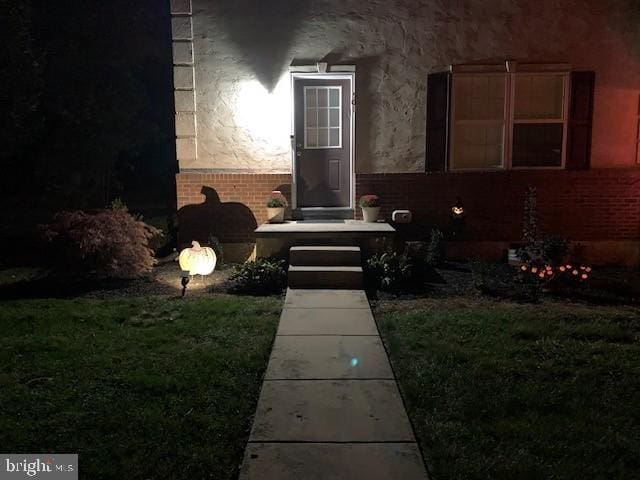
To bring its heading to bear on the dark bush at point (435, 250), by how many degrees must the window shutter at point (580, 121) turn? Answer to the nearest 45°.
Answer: approximately 45° to its right

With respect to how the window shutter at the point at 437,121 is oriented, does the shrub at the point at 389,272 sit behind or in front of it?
in front

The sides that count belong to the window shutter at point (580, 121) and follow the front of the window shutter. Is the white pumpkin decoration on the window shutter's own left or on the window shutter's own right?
on the window shutter's own right

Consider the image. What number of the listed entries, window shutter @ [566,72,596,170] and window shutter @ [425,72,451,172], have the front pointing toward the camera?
2

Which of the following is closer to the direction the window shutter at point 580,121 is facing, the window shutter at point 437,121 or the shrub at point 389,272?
the shrub

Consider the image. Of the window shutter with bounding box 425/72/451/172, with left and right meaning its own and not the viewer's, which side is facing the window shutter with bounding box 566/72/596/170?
left

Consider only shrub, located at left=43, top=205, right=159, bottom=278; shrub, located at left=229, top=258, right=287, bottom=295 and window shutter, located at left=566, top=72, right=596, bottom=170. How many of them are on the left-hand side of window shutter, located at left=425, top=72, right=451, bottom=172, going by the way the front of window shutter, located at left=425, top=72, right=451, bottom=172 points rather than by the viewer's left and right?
1

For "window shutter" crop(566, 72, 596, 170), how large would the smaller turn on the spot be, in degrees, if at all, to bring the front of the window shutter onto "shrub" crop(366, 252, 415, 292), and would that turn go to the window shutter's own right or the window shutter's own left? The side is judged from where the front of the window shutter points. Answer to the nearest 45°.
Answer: approximately 45° to the window shutter's own right

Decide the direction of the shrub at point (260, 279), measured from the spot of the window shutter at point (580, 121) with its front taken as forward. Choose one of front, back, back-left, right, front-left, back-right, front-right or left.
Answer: front-right

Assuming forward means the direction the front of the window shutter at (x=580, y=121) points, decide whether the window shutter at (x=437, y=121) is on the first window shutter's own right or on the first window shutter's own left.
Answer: on the first window shutter's own right

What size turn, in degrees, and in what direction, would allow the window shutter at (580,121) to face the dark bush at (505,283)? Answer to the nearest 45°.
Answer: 0° — it already faces it

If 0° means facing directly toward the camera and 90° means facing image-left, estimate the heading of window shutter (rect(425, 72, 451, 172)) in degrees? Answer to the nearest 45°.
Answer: approximately 0°
